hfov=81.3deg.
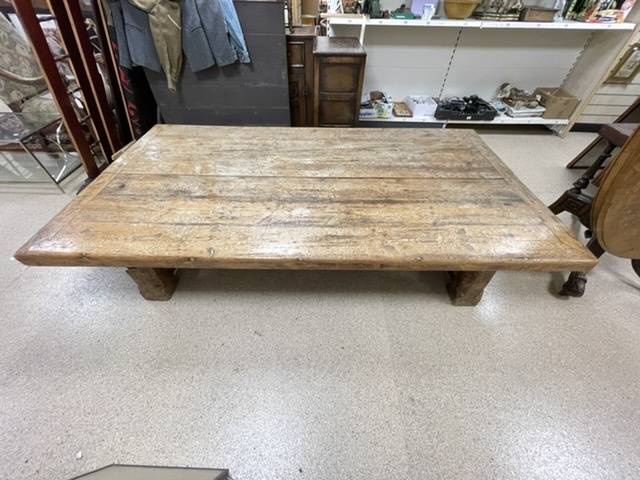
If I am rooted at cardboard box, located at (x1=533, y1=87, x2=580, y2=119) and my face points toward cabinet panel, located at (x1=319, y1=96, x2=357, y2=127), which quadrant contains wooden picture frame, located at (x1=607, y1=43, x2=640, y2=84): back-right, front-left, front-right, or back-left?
back-left

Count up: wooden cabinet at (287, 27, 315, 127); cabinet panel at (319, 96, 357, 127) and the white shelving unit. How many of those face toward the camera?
3

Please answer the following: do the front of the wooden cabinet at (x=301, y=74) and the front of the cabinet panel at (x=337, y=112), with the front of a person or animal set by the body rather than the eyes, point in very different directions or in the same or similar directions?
same or similar directions

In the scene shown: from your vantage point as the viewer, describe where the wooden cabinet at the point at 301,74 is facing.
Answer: facing the viewer

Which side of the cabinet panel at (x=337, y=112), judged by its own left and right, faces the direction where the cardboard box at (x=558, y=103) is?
left

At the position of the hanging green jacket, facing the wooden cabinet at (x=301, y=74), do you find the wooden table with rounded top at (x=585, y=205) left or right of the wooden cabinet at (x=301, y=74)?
right

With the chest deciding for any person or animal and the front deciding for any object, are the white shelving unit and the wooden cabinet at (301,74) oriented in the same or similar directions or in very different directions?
same or similar directions

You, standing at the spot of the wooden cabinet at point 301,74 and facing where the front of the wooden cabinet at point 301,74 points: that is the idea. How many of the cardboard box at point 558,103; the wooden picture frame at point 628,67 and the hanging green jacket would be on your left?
2

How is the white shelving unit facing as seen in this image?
toward the camera

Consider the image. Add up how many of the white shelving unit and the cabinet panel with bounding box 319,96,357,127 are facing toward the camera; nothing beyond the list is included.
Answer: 2

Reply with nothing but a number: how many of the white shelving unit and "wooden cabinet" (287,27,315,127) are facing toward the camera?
2

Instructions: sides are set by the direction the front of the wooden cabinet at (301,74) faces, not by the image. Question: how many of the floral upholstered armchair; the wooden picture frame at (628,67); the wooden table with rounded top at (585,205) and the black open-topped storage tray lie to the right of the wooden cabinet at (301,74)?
1

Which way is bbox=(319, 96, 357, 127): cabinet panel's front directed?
toward the camera

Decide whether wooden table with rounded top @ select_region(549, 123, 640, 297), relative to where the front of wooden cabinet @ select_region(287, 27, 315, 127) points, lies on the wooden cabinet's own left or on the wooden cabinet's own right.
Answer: on the wooden cabinet's own left
